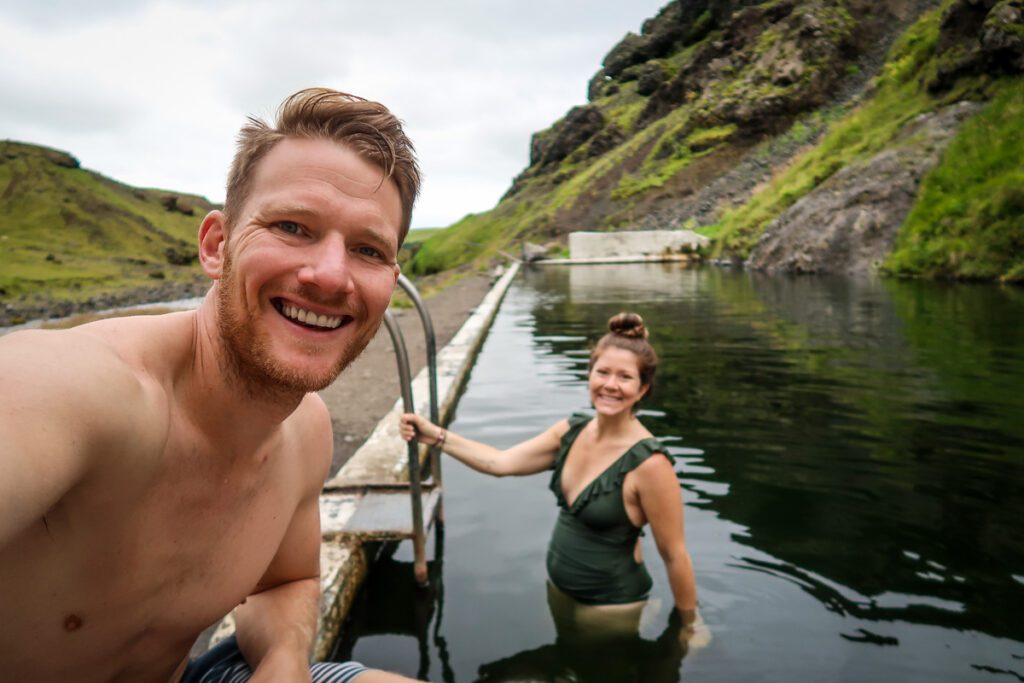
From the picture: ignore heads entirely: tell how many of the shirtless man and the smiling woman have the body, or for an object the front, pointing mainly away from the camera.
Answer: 0

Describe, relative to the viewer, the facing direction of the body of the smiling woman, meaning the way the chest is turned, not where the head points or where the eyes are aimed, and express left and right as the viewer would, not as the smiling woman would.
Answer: facing the viewer and to the left of the viewer

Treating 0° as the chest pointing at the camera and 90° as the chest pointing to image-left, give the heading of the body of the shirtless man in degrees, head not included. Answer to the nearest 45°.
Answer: approximately 315°

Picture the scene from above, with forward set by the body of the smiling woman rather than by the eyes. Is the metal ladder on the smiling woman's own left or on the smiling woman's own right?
on the smiling woman's own right

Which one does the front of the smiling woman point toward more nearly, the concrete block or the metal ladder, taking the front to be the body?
the metal ladder

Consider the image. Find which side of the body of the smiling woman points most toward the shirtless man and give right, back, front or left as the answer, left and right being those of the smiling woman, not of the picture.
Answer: front

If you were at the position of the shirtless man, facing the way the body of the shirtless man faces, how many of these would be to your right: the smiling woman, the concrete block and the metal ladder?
0

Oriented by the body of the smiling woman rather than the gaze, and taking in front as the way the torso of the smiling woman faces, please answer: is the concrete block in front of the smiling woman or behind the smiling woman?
behind

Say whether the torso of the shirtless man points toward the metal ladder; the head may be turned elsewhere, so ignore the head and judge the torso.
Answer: no

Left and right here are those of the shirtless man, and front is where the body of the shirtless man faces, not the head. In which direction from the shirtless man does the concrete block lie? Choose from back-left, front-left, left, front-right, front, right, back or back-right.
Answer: left
